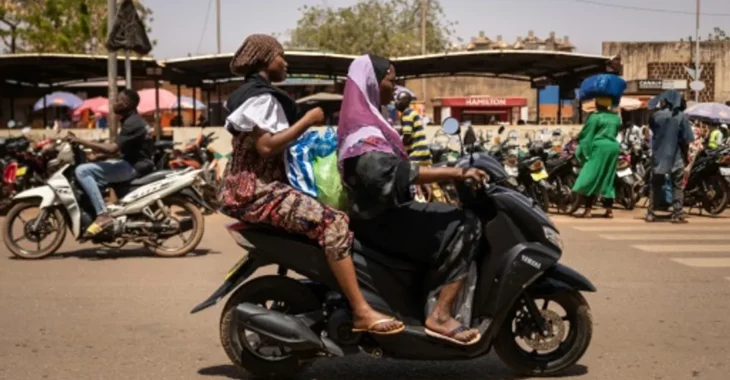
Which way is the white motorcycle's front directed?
to the viewer's left

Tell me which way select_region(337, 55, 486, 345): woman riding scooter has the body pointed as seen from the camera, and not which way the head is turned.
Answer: to the viewer's right

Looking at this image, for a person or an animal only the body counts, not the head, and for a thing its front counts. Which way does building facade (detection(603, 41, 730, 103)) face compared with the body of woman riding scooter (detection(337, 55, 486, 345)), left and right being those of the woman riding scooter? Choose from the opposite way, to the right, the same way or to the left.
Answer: to the right

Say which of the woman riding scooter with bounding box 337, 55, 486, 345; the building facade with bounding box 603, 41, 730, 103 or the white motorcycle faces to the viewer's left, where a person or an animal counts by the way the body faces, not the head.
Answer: the white motorcycle

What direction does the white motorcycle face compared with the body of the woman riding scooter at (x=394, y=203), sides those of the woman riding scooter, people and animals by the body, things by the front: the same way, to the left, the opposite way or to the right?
the opposite way

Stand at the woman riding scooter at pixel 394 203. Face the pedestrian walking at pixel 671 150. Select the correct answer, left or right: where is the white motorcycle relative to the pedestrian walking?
left

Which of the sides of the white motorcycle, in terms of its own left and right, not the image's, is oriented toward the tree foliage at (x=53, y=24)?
right

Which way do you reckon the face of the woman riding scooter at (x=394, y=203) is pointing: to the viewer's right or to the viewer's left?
to the viewer's right

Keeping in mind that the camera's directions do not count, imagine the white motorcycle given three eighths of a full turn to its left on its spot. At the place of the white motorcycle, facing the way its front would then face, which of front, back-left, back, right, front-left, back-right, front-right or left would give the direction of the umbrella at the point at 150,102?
back-left

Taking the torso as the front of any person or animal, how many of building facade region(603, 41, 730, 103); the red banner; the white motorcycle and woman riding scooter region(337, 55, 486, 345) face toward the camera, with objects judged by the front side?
2

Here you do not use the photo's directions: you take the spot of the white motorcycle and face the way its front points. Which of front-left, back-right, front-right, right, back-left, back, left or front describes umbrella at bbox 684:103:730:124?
back-right

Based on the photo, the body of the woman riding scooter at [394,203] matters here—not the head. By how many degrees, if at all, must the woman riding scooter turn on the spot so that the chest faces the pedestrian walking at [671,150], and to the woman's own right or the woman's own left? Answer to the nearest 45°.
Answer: approximately 90° to the woman's own left

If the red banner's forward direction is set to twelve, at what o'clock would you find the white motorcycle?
The white motorcycle is roughly at 12 o'clock from the red banner.

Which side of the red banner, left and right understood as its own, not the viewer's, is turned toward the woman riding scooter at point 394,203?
front

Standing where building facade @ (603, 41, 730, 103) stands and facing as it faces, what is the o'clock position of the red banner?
The red banner is roughly at 3 o'clock from the building facade.

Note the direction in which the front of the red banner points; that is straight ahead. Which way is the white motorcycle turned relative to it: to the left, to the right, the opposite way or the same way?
to the right
